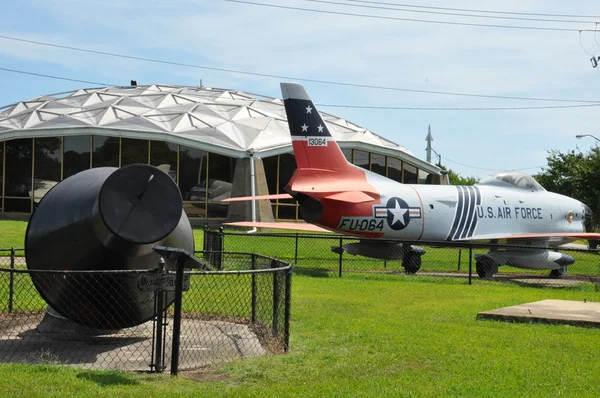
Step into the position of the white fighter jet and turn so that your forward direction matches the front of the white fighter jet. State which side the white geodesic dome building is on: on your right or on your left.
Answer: on your left

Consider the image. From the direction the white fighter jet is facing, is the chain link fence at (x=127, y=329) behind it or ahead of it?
behind

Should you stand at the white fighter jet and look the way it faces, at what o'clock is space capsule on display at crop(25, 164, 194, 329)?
The space capsule on display is roughly at 5 o'clock from the white fighter jet.

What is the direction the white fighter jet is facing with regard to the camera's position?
facing away from the viewer and to the right of the viewer
